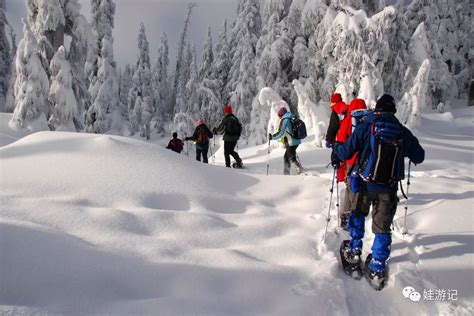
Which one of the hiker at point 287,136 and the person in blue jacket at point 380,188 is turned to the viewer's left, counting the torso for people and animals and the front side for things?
the hiker

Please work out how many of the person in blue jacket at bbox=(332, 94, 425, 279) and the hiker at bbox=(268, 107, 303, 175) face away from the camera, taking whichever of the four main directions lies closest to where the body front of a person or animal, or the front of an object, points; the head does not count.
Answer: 1

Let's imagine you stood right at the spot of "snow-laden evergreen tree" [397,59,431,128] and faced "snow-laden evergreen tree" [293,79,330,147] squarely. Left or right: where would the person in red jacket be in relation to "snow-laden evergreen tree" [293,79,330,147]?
left

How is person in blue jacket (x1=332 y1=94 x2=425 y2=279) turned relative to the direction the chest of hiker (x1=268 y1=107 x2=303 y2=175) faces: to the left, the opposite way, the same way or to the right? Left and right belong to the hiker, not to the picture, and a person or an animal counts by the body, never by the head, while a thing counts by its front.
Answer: to the right

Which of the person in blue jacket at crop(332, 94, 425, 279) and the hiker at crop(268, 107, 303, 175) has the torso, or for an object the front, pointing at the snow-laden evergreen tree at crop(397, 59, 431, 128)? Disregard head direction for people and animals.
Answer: the person in blue jacket

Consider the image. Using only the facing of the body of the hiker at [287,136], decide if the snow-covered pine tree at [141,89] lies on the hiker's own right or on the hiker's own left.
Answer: on the hiker's own right

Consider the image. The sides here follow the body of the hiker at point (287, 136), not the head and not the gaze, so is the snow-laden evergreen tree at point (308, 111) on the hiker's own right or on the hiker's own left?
on the hiker's own right

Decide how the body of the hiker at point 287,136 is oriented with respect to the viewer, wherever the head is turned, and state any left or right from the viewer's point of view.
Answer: facing to the left of the viewer

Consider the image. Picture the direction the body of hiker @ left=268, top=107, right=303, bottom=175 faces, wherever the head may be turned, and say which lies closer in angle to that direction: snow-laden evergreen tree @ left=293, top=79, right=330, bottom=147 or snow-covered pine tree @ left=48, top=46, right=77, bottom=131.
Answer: the snow-covered pine tree

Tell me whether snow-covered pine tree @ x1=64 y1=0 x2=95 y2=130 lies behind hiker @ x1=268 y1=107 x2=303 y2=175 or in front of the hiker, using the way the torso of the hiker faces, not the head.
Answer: in front

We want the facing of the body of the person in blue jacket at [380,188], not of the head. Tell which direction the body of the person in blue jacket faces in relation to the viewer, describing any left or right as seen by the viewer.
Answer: facing away from the viewer

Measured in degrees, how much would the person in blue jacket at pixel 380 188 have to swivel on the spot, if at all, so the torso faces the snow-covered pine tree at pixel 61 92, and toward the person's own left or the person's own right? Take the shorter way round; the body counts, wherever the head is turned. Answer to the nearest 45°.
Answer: approximately 45° to the person's own left

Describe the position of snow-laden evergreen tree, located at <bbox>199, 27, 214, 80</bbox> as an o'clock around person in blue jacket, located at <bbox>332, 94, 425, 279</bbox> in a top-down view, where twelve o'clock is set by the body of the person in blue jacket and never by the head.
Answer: The snow-laden evergreen tree is roughly at 11 o'clock from the person in blue jacket.
